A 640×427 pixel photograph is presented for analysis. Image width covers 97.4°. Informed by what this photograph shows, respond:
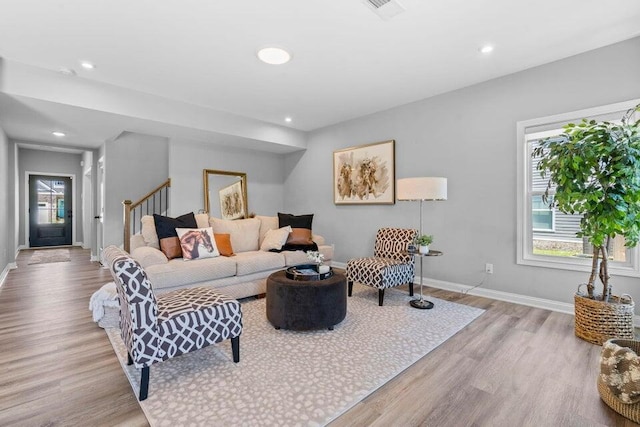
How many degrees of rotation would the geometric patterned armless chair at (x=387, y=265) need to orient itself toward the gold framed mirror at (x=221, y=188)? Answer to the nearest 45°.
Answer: approximately 90° to its right

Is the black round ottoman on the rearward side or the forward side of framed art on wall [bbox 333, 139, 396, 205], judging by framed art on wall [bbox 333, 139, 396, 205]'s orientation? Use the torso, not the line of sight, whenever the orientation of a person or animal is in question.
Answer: on the forward side

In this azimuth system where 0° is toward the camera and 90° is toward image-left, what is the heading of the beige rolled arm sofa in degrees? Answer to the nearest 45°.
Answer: approximately 315°

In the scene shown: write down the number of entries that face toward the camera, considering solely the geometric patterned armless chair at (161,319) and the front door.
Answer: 1

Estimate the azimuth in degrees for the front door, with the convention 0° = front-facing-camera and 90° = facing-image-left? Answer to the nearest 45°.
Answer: approximately 0°

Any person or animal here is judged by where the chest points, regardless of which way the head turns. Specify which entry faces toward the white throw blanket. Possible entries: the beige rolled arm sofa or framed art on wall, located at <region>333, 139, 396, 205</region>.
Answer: the framed art on wall
